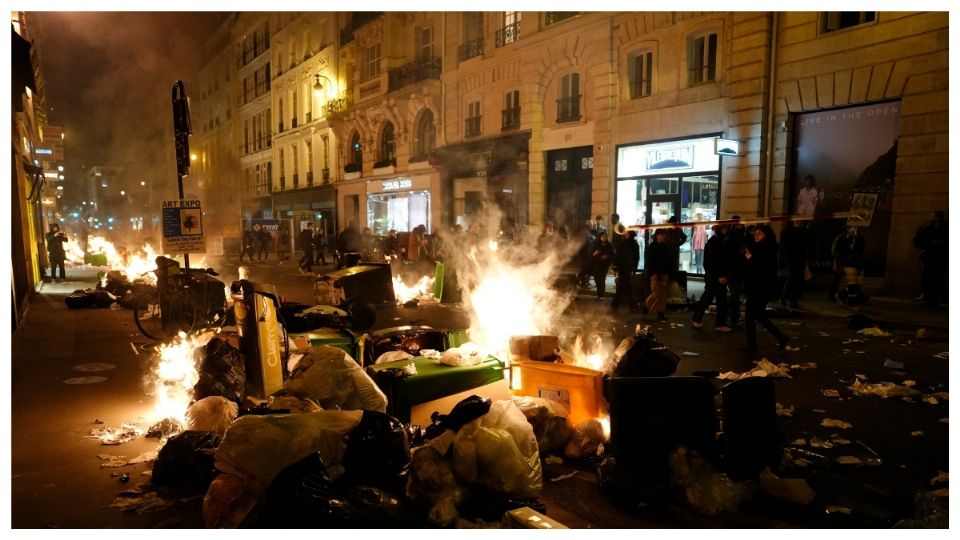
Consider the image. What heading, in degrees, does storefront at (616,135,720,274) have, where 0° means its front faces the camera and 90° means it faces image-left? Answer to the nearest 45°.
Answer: approximately 45°

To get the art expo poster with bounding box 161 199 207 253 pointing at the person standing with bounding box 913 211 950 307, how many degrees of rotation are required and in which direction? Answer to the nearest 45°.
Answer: approximately 90° to its left

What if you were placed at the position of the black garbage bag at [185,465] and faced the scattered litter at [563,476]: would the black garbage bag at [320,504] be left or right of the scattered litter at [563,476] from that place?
right

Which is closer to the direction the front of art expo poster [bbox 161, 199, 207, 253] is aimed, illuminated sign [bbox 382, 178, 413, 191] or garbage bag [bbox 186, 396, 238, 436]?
the garbage bag

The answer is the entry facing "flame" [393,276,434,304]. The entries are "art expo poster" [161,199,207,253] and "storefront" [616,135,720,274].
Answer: the storefront

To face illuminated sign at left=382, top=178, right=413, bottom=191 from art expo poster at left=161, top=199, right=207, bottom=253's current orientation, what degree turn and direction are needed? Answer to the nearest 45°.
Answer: approximately 135° to its left

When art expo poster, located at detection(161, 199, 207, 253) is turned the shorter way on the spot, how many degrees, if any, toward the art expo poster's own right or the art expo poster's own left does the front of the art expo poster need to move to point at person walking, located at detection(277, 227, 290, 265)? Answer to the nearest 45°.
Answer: approximately 180°

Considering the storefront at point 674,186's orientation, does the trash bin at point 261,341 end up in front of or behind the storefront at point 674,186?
in front

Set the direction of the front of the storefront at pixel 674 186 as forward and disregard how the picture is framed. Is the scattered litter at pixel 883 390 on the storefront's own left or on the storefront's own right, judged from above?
on the storefront's own left

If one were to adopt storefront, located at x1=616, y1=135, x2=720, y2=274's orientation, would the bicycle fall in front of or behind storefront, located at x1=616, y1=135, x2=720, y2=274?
in front

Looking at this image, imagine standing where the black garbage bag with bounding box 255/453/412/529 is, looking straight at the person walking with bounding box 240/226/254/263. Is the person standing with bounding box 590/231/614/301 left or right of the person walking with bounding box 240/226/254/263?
right

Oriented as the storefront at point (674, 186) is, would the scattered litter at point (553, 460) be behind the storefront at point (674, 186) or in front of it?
in front

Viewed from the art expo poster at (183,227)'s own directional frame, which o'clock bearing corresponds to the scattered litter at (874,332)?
The scattered litter is roughly at 10 o'clock from the art expo poster.
